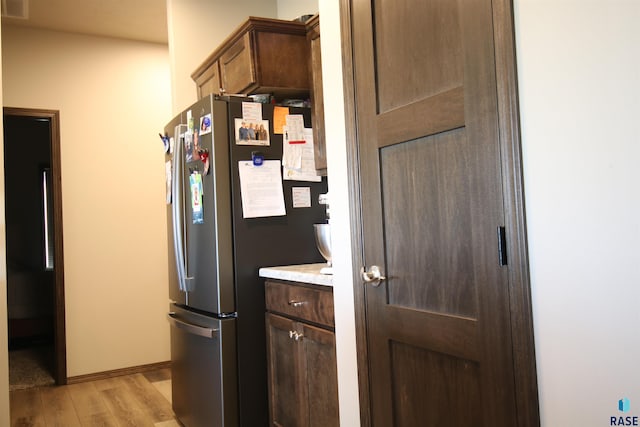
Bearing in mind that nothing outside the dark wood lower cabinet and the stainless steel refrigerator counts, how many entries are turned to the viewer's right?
0

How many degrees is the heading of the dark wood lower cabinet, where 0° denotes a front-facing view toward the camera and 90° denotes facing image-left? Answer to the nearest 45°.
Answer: approximately 45°

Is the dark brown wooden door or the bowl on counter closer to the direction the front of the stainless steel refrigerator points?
the dark brown wooden door

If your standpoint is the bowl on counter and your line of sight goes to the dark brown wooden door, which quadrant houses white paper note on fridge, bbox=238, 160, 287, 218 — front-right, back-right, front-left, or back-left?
back-right

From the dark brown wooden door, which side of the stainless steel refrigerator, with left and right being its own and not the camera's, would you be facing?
left

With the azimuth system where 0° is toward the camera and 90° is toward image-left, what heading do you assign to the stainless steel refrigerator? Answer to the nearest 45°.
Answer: approximately 45°
